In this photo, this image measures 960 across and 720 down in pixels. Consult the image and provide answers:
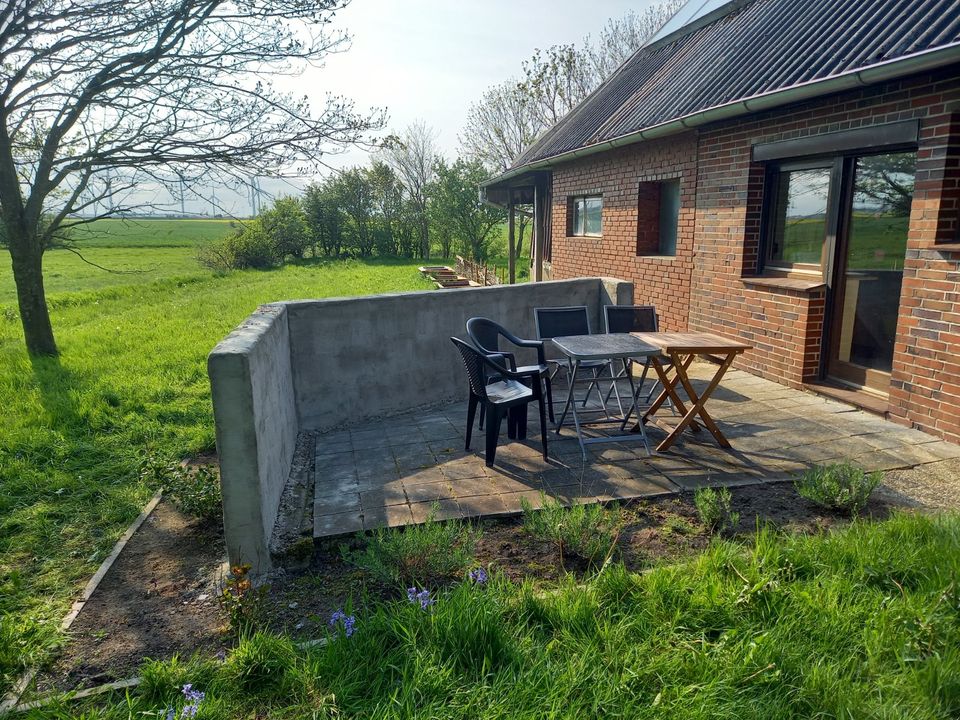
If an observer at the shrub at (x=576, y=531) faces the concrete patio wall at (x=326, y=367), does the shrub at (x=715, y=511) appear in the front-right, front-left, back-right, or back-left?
back-right

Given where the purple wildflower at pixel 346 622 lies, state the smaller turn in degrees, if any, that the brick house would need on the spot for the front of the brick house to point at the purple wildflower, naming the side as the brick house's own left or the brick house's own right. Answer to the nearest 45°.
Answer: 0° — it already faces it

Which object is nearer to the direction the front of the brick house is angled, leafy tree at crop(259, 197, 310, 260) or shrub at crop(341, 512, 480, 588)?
the shrub

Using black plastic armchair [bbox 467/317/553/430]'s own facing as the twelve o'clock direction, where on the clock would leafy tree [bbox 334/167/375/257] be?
The leafy tree is roughly at 7 o'clock from the black plastic armchair.

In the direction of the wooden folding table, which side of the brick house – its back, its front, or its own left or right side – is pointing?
front

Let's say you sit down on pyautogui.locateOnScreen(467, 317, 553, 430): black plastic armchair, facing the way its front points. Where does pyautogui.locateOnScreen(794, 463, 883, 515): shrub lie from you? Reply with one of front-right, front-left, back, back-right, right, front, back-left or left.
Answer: front

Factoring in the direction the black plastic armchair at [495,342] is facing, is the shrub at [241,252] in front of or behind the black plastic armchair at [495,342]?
behind

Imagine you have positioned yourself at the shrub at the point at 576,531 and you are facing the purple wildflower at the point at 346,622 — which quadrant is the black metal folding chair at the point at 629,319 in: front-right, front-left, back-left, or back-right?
back-right

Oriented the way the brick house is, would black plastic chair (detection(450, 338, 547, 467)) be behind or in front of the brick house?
in front

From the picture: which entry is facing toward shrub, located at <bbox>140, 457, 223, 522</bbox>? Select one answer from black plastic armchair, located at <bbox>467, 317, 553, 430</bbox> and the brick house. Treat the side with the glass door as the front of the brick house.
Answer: the brick house

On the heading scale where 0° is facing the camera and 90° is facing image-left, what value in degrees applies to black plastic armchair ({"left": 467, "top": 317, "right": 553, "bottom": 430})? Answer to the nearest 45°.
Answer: approximately 315°

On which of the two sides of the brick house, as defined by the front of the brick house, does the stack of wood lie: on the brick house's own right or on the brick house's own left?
on the brick house's own right

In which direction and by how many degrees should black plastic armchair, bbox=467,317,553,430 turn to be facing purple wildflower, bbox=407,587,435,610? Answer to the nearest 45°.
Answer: approximately 45° to its right

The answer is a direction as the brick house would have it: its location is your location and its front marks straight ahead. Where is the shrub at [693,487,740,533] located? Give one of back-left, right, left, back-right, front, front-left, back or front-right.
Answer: front-left
